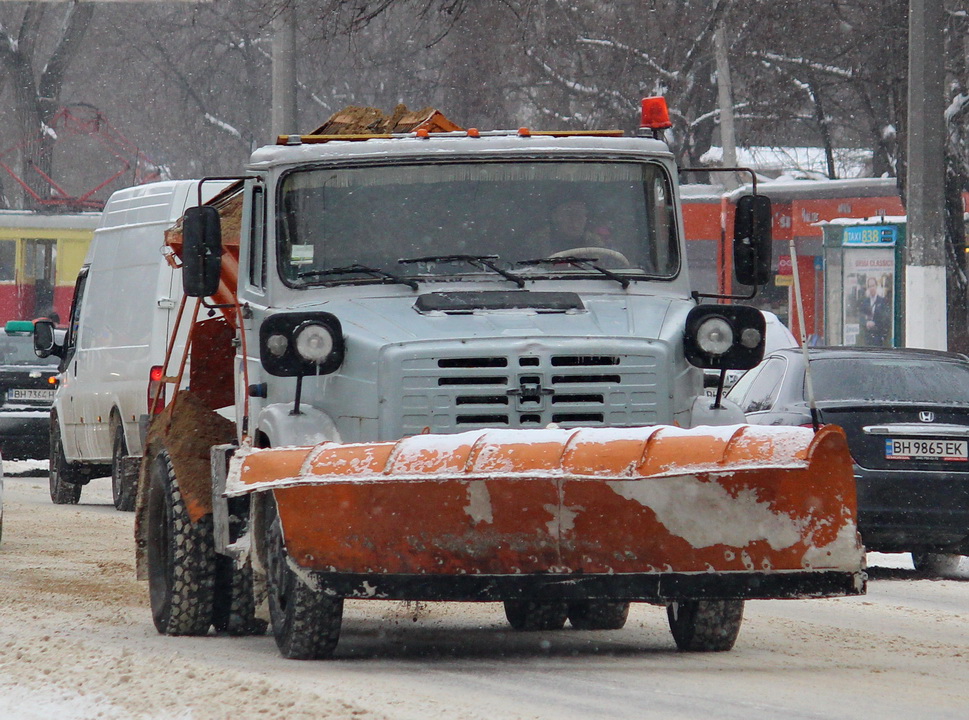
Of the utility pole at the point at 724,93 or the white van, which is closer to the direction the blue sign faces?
the white van

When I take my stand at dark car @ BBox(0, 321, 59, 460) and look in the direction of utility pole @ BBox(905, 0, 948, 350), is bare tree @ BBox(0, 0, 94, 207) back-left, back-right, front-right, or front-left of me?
back-left

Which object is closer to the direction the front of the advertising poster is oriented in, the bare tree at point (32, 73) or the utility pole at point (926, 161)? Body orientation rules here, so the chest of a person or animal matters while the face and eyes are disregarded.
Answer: the utility pole

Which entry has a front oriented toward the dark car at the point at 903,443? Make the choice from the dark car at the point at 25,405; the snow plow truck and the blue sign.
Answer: the blue sign

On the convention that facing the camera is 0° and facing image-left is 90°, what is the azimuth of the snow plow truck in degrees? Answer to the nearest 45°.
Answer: approximately 0°

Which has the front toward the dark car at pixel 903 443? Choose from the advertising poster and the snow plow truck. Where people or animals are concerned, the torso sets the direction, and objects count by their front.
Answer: the advertising poster
